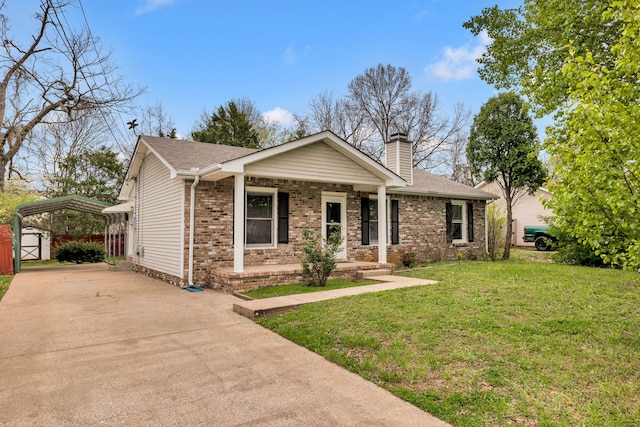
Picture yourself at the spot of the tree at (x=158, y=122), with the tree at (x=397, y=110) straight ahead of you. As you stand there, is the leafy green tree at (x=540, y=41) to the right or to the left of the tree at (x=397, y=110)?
right

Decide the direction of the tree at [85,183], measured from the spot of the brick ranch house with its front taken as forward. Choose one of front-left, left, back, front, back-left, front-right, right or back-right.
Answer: back

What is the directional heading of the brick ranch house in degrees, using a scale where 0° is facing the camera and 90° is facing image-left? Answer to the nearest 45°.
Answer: approximately 315°

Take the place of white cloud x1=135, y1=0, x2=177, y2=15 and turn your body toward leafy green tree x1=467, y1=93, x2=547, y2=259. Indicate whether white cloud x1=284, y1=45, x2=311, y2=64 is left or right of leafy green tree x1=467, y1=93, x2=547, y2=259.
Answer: left

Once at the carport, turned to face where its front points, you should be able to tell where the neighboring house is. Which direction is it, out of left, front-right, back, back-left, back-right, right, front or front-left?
left

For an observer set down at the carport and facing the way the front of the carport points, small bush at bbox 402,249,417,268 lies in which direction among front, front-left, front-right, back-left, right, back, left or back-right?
front-left

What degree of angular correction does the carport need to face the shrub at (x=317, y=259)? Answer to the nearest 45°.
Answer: approximately 45° to its left

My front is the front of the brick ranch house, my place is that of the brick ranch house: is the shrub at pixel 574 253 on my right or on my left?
on my left

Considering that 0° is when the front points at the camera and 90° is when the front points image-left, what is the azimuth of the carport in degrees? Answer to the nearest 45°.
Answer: approximately 0°

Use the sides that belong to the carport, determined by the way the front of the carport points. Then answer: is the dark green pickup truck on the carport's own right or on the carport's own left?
on the carport's own left

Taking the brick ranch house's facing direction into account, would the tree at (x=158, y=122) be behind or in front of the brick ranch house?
behind

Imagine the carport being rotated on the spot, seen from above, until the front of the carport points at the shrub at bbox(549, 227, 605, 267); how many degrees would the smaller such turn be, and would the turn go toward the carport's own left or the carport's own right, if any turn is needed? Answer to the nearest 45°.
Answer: approximately 45° to the carport's own left

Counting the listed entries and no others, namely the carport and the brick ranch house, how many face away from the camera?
0

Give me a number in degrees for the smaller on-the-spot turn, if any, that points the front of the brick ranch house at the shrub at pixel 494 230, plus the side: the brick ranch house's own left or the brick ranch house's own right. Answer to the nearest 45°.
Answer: approximately 90° to the brick ranch house's own left
